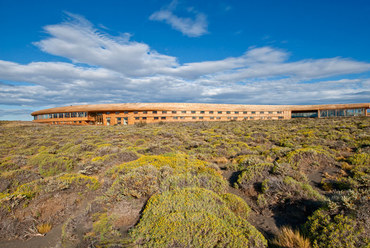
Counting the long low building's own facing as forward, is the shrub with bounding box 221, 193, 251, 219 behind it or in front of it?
in front

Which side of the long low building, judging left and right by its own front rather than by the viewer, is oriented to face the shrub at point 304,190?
front

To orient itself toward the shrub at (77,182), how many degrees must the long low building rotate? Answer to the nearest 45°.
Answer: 0° — it already faces it

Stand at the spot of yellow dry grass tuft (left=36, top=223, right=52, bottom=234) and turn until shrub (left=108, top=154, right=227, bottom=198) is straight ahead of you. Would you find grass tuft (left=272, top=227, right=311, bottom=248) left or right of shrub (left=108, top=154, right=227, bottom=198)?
right

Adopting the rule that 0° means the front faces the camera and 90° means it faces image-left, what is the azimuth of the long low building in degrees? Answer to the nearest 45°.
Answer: approximately 0°

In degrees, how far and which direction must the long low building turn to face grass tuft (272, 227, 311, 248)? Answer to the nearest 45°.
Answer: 0° — it already faces it

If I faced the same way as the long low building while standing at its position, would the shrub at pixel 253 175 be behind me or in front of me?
in front

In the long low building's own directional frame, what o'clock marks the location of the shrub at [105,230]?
The shrub is roughly at 12 o'clock from the long low building.

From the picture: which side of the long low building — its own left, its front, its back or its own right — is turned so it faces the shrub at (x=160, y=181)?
front

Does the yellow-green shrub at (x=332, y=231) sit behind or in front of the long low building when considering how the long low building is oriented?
in front

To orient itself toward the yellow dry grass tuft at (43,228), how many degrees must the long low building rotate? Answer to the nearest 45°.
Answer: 0° — it already faces it
